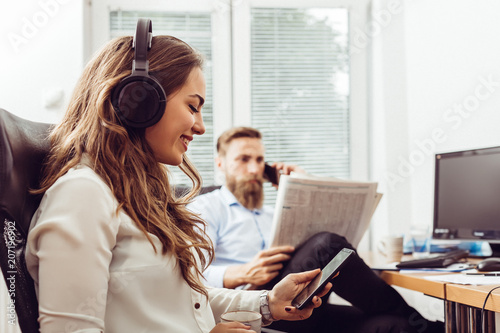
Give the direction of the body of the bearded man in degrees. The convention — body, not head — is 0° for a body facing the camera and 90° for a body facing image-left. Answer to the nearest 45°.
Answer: approximately 315°

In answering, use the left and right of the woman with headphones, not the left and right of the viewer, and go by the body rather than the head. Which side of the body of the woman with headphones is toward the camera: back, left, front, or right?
right

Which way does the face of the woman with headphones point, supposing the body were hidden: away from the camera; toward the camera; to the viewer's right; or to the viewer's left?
to the viewer's right

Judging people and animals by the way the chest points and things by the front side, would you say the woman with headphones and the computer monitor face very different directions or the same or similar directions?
very different directions
